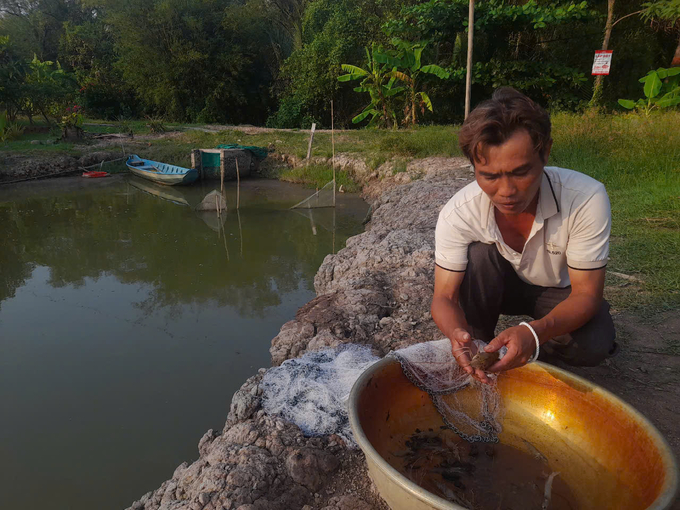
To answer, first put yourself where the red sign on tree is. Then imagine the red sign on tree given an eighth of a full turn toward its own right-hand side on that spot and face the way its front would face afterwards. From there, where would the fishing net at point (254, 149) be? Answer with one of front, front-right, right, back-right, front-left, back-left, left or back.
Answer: front-right

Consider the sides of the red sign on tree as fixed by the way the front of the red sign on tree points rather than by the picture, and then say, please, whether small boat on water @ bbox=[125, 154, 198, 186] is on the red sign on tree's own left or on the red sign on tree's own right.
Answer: on the red sign on tree's own right

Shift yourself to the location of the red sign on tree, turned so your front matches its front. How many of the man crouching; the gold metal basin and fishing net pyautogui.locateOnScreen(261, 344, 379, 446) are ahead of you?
3

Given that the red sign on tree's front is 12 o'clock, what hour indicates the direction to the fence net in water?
The fence net in water is roughly at 2 o'clock from the red sign on tree.

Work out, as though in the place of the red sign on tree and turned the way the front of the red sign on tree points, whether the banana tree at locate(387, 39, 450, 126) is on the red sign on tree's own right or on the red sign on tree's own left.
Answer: on the red sign on tree's own right

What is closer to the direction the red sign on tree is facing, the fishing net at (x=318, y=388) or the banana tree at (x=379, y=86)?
the fishing net

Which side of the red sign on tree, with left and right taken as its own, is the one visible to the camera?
front

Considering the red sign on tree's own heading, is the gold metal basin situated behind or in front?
in front

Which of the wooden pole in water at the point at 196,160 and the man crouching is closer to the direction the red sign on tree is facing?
the man crouching

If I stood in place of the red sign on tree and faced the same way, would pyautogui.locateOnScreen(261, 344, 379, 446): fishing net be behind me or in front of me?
in front

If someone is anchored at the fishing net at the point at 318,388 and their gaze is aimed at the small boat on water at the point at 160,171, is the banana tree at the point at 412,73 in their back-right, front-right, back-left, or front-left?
front-right

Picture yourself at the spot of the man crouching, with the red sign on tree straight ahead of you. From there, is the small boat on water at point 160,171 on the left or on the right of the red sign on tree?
left

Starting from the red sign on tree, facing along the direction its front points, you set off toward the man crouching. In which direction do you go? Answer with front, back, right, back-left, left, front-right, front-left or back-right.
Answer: front
